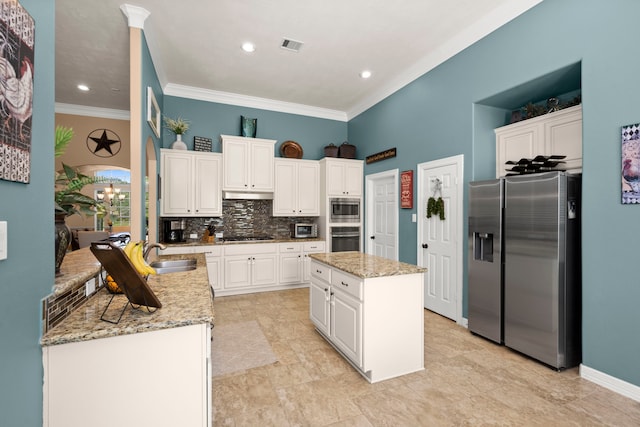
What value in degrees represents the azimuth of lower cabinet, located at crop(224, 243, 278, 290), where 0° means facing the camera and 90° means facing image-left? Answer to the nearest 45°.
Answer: approximately 0°

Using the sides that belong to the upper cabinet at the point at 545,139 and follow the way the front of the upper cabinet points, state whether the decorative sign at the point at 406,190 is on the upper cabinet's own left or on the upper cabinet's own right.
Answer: on the upper cabinet's own right

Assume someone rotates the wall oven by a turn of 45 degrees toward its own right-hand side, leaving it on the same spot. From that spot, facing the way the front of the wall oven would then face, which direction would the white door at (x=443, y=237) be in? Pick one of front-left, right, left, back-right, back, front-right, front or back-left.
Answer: left

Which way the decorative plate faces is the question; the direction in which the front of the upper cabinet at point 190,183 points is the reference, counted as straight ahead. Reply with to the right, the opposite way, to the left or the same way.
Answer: the same way

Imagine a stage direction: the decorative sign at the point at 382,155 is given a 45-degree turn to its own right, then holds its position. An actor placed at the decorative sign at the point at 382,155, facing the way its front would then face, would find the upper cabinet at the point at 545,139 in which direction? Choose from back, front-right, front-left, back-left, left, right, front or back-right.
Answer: back-left

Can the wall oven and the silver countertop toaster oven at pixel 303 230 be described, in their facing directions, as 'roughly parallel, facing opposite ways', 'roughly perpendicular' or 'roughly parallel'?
roughly parallel

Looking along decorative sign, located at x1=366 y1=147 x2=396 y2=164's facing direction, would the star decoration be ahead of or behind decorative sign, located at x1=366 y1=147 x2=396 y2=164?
ahead

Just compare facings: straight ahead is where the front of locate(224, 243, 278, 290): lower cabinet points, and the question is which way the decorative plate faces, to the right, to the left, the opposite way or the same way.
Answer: the same way

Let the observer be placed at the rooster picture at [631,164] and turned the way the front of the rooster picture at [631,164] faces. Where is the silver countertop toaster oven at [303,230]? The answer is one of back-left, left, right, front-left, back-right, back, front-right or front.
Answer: front-right

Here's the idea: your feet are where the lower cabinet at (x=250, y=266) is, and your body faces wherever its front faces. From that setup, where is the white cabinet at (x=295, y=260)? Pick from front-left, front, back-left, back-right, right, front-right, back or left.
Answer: left

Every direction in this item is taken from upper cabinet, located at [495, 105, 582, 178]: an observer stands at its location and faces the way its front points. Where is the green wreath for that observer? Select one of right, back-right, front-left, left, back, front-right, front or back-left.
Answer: front-right

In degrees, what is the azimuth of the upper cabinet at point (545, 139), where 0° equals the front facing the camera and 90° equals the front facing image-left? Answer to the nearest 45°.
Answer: approximately 45°

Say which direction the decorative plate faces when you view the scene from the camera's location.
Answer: facing the viewer

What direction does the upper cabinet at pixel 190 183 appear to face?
toward the camera

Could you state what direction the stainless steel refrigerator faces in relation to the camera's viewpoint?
facing the viewer and to the left of the viewer

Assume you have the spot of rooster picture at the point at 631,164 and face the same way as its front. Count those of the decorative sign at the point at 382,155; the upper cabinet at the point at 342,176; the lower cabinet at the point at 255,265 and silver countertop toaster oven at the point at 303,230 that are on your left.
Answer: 0

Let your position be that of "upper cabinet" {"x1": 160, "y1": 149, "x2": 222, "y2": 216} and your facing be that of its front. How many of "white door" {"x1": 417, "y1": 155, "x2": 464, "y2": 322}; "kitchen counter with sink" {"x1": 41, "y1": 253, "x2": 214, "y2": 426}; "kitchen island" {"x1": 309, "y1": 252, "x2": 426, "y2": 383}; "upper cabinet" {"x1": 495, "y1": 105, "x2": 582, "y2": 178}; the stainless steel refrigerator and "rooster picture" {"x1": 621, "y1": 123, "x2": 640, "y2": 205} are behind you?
0

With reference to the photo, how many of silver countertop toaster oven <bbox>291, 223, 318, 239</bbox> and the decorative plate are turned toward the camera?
2

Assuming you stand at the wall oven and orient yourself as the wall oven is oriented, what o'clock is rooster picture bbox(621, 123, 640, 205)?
The rooster picture is roughly at 11 o'clock from the wall oven.

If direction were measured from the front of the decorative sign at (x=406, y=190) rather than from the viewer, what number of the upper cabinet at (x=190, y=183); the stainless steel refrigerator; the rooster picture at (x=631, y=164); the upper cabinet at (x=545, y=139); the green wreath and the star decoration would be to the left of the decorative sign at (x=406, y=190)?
4

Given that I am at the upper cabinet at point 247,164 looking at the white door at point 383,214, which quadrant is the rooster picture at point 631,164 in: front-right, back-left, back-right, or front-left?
front-right
